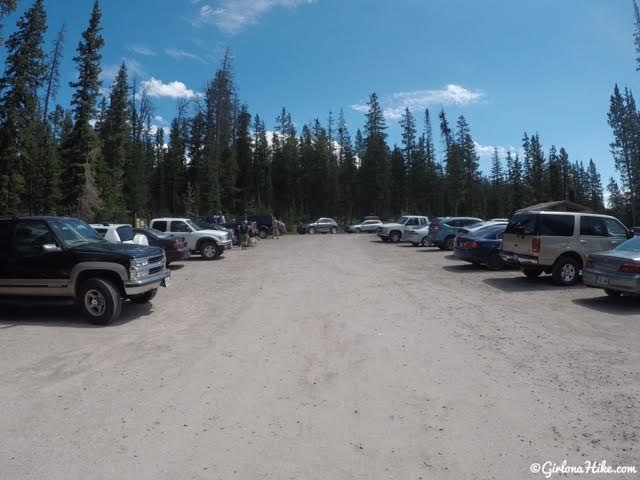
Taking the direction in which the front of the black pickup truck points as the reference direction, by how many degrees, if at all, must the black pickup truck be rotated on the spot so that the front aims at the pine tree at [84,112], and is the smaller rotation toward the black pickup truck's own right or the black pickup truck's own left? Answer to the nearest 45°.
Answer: approximately 135° to the black pickup truck's own left

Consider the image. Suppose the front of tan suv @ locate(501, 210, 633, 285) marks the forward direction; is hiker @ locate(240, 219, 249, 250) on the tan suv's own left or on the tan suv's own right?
on the tan suv's own left

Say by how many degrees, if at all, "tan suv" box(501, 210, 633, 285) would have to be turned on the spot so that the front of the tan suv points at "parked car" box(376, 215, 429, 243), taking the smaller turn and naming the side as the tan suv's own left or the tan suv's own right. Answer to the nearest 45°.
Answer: approximately 90° to the tan suv's own left

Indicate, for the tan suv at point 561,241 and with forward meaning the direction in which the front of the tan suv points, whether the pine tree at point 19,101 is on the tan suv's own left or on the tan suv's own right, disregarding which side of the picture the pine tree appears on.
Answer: on the tan suv's own left

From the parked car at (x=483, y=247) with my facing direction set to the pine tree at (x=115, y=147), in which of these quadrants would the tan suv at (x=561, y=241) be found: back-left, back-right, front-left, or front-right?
back-left

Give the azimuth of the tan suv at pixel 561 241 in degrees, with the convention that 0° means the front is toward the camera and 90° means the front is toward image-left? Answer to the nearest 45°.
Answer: approximately 225°

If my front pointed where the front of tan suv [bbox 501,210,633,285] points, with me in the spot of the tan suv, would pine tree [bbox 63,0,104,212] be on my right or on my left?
on my left

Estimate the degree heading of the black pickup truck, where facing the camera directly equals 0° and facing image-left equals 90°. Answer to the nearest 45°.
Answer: approximately 315°

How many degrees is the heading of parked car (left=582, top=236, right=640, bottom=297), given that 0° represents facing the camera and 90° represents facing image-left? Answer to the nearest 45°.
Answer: approximately 225°

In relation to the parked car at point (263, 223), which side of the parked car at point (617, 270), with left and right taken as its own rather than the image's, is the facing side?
left
